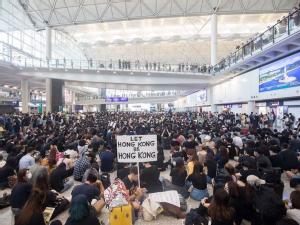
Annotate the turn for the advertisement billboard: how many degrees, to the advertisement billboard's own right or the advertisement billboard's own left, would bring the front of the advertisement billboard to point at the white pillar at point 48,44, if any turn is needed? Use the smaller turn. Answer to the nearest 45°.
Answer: approximately 45° to the advertisement billboard's own right

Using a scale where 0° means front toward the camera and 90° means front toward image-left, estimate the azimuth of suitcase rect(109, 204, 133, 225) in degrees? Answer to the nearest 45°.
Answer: approximately 0°

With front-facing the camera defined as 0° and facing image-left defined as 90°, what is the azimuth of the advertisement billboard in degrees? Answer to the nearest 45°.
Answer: approximately 45°

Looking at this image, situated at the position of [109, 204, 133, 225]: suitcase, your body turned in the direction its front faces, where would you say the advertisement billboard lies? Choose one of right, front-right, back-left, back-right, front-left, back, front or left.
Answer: back-left

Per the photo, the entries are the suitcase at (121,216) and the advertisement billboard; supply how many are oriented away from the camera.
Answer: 0

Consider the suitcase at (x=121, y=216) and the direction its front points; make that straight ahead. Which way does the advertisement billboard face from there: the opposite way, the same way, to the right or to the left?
to the right

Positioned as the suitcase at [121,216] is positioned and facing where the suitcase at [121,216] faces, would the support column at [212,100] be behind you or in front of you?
behind

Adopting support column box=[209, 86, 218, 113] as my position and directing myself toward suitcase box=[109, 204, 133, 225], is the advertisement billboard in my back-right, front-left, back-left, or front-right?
front-left

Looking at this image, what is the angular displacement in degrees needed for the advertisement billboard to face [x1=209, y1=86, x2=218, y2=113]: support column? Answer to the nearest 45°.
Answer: approximately 90° to its right

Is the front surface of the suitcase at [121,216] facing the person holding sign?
no
